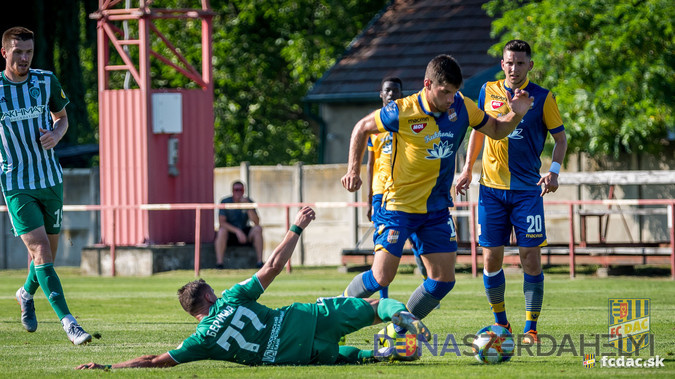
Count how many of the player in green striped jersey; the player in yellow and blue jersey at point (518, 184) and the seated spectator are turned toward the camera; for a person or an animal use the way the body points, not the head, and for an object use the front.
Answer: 3

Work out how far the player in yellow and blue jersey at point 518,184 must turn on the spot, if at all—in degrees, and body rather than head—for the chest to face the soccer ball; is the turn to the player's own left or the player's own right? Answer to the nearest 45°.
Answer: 0° — they already face it

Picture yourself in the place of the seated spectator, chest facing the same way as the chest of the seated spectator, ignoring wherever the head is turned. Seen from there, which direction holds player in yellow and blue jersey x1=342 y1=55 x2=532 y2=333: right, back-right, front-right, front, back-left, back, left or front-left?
front

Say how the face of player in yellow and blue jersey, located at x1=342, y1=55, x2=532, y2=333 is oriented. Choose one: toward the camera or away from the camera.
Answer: toward the camera

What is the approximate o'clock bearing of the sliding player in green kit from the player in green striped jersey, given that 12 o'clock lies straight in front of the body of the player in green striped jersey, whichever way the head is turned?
The sliding player in green kit is roughly at 11 o'clock from the player in green striped jersey.

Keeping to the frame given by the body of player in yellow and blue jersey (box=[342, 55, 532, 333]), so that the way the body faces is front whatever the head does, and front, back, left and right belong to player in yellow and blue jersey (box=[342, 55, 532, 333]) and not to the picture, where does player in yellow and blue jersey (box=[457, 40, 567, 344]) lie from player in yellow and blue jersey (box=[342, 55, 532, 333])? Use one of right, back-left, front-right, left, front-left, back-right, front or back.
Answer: left

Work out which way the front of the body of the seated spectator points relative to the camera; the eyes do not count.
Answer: toward the camera

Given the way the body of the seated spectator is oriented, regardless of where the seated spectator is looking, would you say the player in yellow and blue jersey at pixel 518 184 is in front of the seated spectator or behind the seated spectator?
in front

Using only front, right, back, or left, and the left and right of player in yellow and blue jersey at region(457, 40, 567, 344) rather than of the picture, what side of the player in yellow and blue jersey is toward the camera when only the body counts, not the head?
front

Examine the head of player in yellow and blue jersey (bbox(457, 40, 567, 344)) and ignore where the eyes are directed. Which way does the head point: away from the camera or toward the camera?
toward the camera

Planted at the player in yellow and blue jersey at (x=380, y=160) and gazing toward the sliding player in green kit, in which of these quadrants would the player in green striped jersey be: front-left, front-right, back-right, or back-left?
front-right

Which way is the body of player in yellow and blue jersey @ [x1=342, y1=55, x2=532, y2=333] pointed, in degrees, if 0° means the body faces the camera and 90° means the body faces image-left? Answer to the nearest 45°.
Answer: approximately 315°

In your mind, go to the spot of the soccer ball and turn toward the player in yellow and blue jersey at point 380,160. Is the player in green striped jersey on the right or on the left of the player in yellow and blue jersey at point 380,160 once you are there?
left

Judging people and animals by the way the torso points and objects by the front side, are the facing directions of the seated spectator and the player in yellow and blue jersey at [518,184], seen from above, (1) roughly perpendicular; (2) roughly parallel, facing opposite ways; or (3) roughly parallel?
roughly parallel

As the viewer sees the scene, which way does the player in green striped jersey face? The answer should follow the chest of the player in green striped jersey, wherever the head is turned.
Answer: toward the camera
